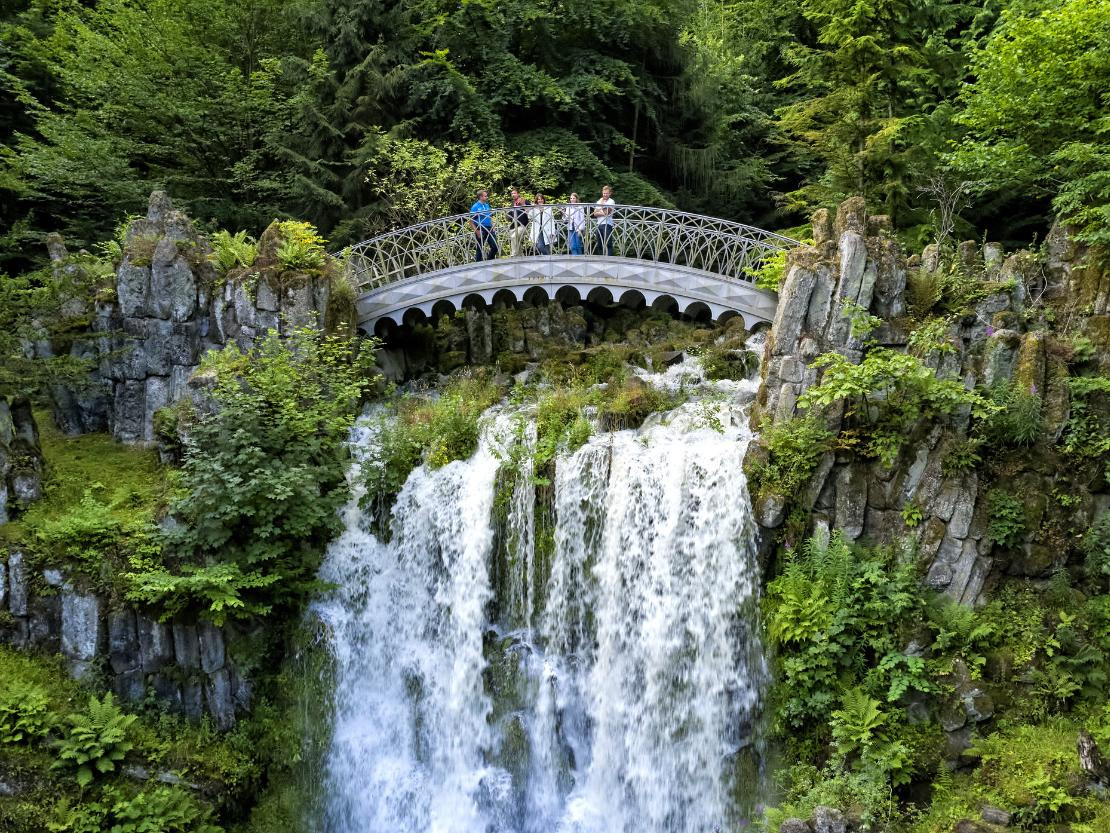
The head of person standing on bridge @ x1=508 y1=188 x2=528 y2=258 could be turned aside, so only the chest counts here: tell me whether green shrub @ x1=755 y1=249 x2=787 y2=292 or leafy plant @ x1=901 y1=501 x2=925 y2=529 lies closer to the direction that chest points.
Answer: the leafy plant

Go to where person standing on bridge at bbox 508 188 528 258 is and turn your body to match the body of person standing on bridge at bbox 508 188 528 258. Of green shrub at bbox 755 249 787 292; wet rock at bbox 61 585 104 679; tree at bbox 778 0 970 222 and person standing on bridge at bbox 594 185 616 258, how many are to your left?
3

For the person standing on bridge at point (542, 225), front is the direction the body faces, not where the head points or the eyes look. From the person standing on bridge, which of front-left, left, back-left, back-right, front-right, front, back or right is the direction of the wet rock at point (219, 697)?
front-right

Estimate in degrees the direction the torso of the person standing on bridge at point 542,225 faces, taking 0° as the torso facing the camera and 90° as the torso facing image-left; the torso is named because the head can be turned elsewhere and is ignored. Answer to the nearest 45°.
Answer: approximately 0°

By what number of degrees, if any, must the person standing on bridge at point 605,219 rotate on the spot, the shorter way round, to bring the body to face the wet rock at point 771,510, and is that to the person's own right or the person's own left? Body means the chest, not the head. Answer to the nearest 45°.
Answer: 0° — they already face it
